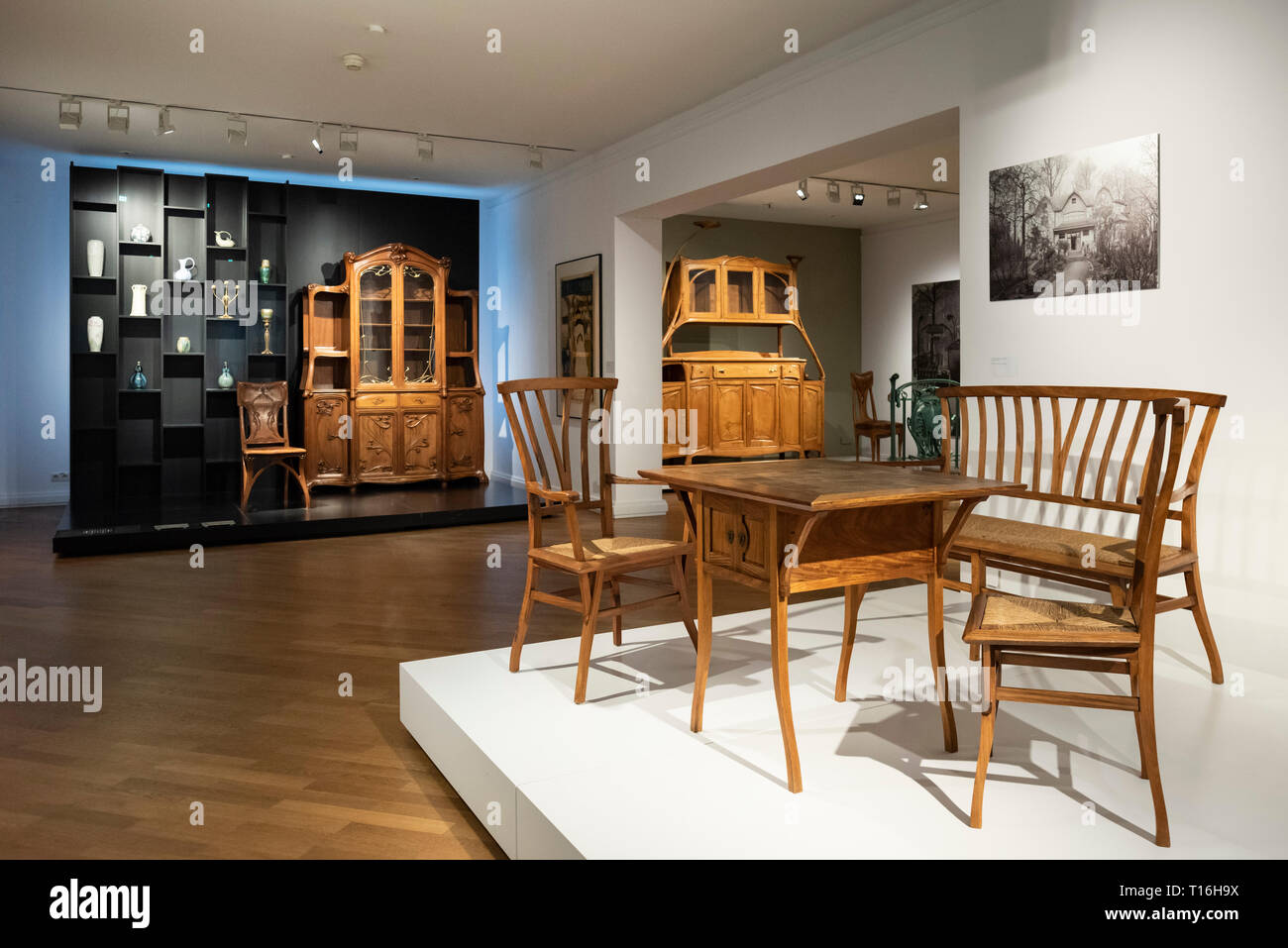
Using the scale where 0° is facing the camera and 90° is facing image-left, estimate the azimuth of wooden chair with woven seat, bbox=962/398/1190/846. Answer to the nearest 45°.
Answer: approximately 90°

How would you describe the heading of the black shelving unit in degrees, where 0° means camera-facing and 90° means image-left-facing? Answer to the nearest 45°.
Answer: approximately 0°

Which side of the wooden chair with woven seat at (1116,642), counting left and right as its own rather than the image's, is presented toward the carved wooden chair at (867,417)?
right

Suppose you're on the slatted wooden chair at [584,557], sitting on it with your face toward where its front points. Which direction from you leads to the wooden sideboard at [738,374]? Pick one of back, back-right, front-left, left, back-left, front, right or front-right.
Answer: back-left

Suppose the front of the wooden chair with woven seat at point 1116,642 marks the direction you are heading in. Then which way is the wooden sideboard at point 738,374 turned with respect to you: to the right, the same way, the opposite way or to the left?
to the left

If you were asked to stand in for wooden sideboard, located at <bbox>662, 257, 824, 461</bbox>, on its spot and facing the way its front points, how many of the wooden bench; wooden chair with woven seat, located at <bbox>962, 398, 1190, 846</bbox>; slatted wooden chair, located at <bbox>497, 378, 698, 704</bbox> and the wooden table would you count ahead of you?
4

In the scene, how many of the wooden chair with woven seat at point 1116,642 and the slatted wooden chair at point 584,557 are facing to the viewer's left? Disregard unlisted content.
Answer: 1

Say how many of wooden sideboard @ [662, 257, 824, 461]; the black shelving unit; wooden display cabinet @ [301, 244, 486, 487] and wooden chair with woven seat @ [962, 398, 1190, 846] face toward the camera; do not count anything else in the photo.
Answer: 3

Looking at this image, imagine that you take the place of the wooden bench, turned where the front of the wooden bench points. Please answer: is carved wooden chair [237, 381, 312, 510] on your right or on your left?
on your right

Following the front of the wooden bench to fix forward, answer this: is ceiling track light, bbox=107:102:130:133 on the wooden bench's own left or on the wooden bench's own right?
on the wooden bench's own right

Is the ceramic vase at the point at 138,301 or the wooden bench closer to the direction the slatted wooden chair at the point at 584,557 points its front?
the wooden bench
